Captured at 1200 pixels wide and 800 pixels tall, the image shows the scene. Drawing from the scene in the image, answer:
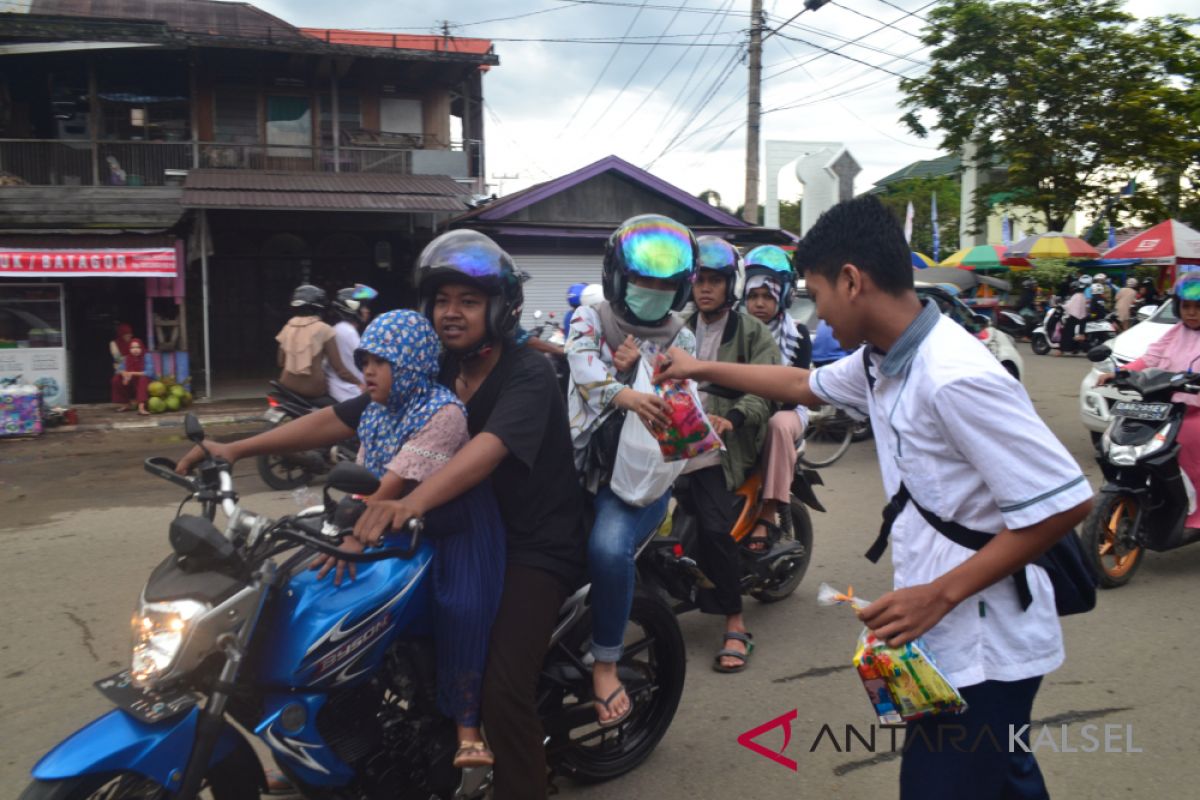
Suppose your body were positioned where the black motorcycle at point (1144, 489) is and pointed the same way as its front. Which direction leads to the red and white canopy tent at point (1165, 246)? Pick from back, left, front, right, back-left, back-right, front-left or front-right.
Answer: back-right

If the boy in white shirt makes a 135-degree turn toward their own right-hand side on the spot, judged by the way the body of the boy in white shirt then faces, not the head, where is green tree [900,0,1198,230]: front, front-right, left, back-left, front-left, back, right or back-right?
front-left

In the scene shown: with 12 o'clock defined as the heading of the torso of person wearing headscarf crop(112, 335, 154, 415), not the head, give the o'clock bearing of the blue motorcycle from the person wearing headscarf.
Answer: The blue motorcycle is roughly at 12 o'clock from the person wearing headscarf.

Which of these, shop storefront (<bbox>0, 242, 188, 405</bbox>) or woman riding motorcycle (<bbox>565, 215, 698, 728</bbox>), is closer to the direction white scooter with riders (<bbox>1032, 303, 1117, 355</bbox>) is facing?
the shop storefront

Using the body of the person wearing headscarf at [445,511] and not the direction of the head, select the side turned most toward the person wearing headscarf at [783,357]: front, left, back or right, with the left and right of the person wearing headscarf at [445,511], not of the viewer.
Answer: back

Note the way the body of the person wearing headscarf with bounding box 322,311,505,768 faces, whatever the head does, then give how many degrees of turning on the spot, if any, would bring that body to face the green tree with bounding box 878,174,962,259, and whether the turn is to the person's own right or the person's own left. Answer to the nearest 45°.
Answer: approximately 180°

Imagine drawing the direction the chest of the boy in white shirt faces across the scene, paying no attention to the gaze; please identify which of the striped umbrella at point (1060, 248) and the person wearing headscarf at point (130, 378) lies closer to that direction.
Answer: the person wearing headscarf
